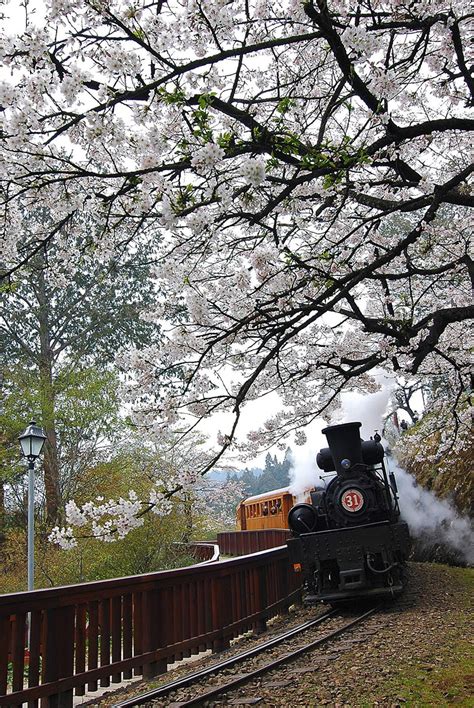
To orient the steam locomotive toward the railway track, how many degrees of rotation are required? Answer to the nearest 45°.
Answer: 0° — it already faces it

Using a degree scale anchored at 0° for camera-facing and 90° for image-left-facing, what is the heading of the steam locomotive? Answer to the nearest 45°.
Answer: approximately 0°

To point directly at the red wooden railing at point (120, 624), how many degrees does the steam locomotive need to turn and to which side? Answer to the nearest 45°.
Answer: approximately 45° to its right

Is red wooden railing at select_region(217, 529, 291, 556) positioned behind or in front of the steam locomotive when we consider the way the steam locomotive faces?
behind

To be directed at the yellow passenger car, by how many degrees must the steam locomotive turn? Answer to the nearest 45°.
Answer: approximately 180°
